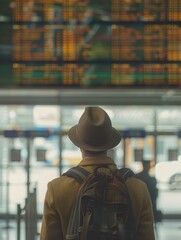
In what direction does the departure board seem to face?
toward the camera

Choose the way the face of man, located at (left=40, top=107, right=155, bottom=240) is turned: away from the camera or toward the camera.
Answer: away from the camera

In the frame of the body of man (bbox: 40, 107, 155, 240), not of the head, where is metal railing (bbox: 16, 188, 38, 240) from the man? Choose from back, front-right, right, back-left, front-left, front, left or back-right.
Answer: front

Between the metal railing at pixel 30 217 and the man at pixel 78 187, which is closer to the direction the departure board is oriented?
the man

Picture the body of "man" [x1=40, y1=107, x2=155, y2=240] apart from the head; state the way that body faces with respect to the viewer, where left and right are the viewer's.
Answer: facing away from the viewer

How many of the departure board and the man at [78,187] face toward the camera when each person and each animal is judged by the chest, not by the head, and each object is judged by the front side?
1

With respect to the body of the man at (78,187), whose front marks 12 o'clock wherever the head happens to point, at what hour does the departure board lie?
The departure board is roughly at 12 o'clock from the man.

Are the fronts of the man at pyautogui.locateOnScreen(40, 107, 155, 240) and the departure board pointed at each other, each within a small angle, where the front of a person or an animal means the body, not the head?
yes

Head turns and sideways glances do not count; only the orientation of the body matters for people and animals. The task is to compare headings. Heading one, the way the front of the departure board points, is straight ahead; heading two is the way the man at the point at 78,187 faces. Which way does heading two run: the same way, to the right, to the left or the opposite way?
the opposite way

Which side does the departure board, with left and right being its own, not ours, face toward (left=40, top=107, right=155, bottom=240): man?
front
